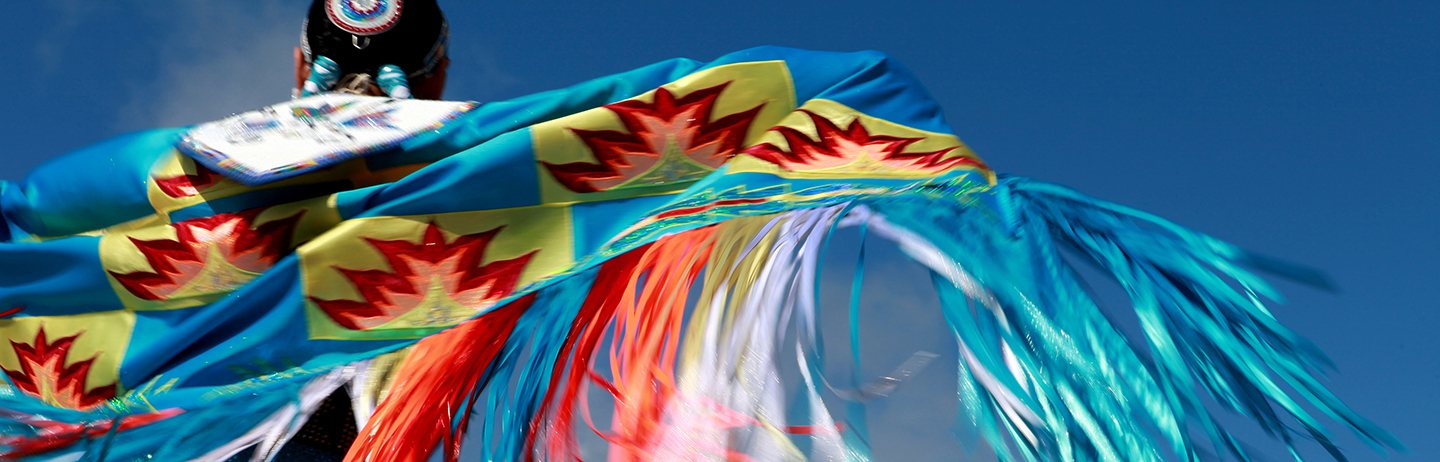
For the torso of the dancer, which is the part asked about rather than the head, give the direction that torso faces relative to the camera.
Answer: away from the camera
